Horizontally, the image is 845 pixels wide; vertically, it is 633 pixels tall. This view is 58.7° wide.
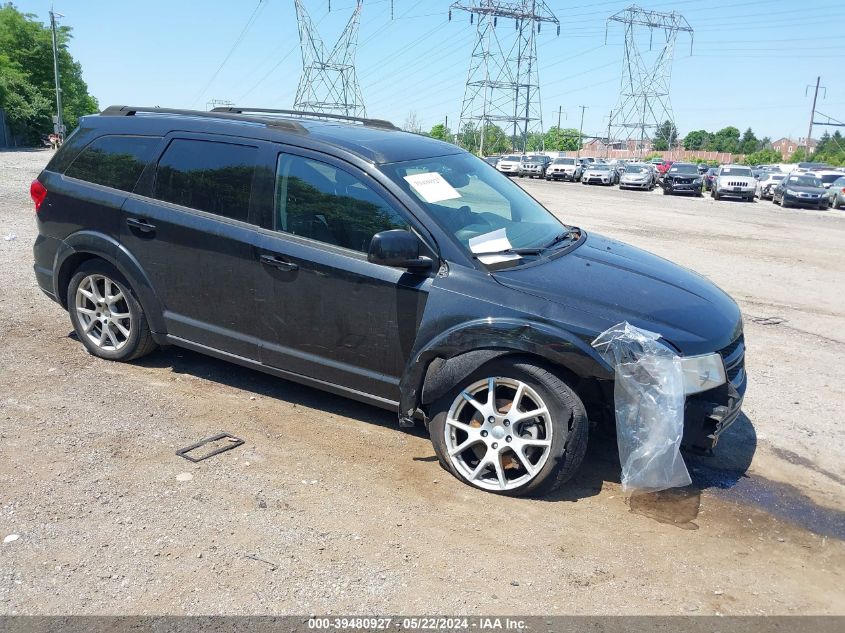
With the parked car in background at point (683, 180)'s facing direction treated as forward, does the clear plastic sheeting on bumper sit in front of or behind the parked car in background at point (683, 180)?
in front

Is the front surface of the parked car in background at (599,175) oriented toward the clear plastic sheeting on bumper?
yes

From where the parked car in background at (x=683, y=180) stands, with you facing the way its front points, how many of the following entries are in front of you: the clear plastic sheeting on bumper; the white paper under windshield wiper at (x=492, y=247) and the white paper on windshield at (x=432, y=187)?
3

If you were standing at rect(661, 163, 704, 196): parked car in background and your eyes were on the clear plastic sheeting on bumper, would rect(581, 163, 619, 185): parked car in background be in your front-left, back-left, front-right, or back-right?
back-right

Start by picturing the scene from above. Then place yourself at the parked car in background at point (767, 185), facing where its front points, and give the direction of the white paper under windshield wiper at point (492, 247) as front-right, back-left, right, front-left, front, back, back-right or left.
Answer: front-left

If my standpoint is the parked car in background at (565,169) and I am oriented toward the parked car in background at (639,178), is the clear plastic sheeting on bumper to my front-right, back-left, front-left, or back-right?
front-right

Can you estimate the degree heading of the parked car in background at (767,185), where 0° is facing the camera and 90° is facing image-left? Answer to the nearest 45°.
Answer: approximately 45°

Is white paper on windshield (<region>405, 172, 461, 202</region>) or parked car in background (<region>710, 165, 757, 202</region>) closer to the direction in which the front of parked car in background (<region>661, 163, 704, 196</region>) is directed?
the white paper on windshield

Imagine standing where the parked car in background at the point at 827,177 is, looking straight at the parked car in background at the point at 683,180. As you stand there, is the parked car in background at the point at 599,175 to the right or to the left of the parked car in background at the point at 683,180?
right

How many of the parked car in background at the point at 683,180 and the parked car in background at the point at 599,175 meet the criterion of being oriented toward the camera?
2

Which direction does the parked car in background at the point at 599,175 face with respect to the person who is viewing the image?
facing the viewer

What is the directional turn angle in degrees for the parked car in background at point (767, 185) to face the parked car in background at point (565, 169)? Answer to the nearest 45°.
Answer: approximately 90° to its right

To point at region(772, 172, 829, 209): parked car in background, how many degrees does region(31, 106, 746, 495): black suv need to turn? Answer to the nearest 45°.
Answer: approximately 90° to its left

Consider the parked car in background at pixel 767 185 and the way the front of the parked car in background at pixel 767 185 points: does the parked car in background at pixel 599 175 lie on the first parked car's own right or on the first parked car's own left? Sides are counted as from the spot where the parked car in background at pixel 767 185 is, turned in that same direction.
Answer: on the first parked car's own right

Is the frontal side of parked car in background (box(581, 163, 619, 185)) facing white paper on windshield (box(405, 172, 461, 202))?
yes

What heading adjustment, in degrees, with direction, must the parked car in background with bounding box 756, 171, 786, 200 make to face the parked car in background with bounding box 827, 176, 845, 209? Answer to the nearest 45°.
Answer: approximately 90° to its left

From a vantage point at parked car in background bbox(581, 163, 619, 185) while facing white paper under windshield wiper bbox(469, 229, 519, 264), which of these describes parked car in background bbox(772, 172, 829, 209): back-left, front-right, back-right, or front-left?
front-left

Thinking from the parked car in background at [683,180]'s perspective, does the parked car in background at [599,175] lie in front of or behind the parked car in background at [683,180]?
behind

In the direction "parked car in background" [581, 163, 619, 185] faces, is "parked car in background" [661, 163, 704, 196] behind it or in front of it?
in front
